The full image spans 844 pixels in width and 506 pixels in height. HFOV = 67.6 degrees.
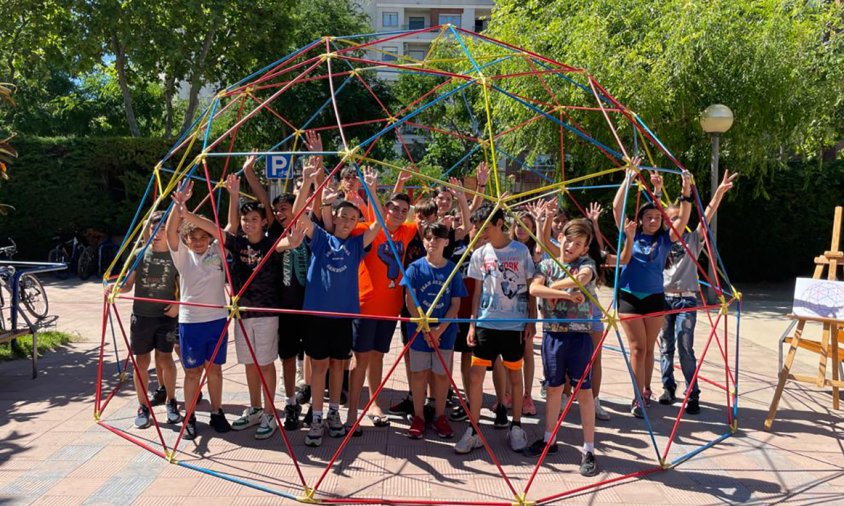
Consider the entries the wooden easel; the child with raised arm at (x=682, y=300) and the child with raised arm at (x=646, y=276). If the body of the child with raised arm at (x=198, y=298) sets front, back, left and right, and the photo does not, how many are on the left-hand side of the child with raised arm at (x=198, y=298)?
3

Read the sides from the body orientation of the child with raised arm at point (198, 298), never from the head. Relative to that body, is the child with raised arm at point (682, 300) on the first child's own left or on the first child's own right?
on the first child's own left

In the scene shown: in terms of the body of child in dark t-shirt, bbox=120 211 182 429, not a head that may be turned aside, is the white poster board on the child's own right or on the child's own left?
on the child's own left
